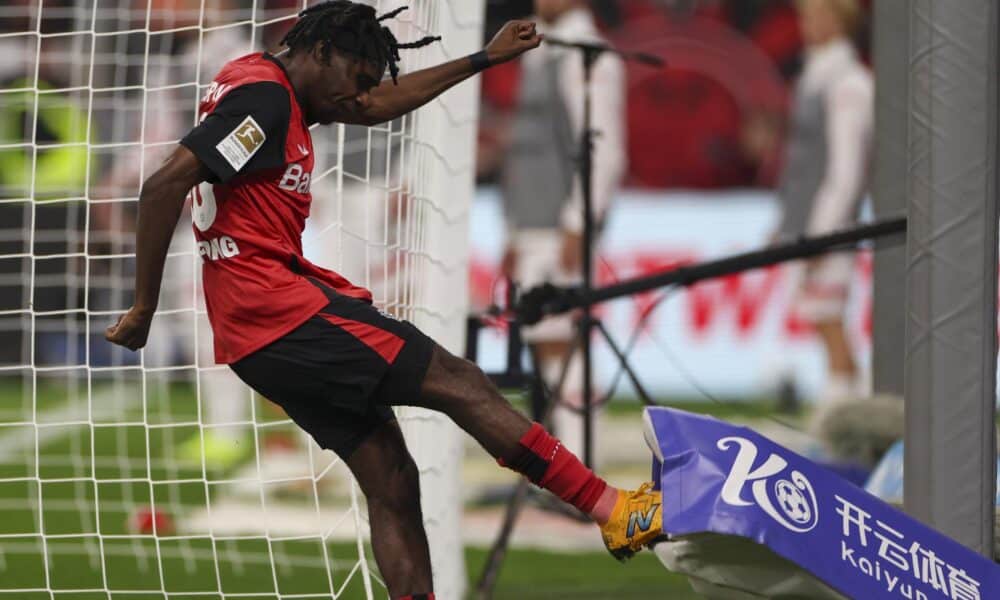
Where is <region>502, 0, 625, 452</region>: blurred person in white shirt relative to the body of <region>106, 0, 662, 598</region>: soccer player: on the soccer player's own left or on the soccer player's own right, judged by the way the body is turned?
on the soccer player's own left

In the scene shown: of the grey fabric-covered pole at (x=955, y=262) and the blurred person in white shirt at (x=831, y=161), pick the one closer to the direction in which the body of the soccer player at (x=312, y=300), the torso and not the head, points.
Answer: the grey fabric-covered pole

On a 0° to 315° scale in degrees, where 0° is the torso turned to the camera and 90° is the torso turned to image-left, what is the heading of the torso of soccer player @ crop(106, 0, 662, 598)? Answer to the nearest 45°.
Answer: approximately 270°

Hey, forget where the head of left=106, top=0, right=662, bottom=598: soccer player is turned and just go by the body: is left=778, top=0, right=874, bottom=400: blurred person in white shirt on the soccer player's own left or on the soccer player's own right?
on the soccer player's own left

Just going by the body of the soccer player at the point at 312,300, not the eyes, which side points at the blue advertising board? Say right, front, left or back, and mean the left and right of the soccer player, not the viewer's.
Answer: front

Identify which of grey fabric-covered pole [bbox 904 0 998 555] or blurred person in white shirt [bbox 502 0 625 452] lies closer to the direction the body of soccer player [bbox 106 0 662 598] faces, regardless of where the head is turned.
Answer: the grey fabric-covered pole

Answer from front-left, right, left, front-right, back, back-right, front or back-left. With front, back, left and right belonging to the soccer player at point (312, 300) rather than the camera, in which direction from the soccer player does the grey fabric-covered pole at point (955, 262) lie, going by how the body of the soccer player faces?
front
